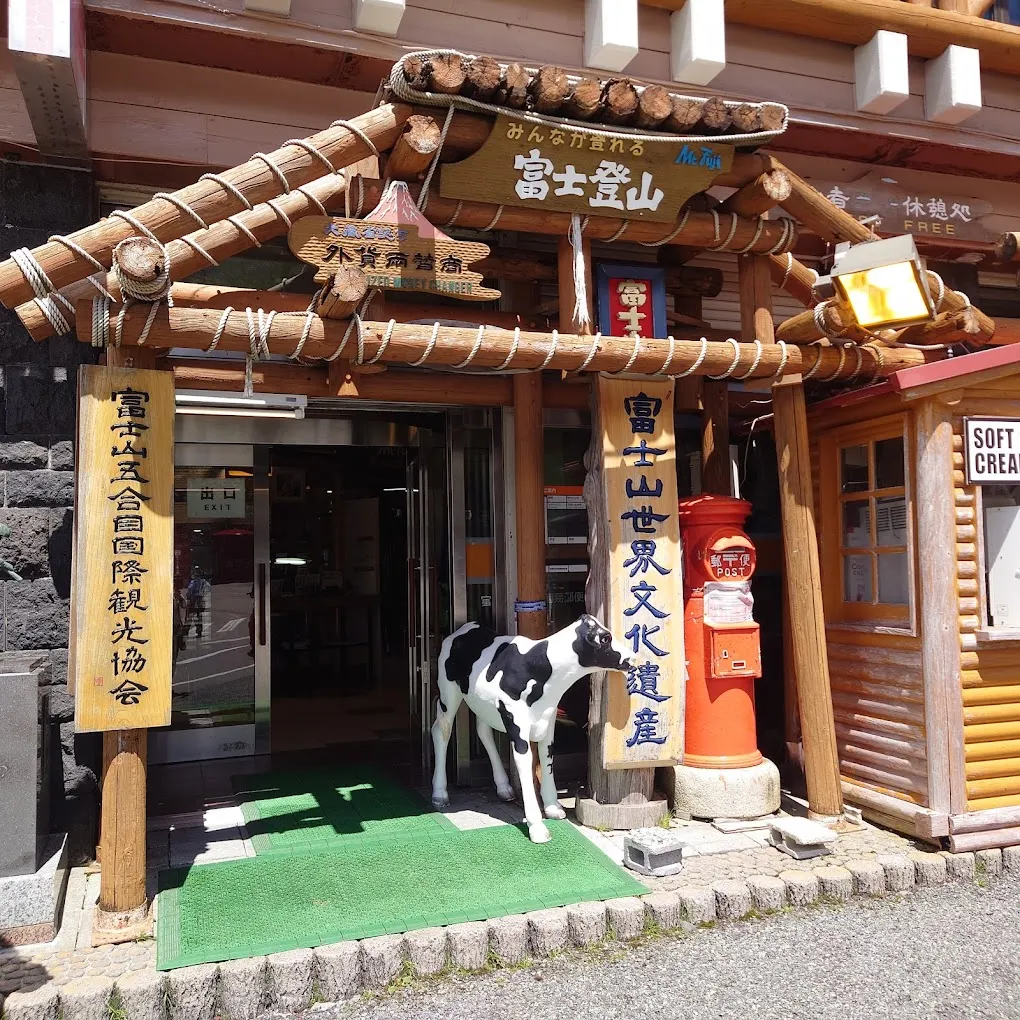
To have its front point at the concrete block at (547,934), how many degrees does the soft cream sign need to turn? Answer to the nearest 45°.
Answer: approximately 45° to its right

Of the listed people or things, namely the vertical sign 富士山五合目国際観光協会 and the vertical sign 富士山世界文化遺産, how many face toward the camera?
2

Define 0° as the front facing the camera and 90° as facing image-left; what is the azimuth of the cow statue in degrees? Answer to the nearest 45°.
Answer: approximately 315°

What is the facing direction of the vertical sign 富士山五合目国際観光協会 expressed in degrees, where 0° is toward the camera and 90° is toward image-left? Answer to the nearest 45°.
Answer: approximately 0°

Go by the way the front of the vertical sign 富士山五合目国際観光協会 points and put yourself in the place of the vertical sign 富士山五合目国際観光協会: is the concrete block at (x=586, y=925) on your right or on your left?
on your left

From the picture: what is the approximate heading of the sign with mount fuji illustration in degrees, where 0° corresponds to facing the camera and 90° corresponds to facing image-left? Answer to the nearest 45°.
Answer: approximately 0°

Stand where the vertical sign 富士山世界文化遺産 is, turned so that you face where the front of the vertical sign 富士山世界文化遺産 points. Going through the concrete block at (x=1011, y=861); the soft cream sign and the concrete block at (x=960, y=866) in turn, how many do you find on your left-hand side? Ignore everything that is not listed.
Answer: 3
